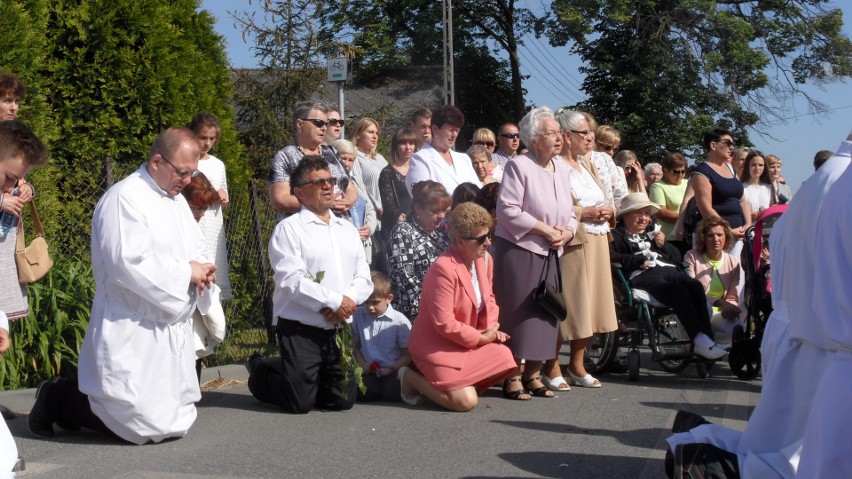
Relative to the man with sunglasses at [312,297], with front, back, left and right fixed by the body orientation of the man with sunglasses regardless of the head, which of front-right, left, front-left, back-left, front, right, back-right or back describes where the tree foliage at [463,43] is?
back-left

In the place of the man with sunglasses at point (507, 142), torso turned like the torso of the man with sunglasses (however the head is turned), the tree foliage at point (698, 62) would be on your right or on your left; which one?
on your left

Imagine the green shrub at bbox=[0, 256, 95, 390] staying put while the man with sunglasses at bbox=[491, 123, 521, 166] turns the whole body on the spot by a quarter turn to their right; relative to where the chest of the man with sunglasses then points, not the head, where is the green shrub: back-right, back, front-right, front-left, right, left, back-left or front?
front

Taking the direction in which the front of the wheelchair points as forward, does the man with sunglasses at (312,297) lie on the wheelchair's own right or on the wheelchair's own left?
on the wheelchair's own right

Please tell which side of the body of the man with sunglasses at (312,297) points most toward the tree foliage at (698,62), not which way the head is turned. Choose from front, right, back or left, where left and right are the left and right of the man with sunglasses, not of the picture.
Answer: left

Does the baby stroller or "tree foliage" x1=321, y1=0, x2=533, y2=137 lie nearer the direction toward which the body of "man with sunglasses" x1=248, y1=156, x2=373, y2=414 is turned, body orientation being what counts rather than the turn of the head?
the baby stroller

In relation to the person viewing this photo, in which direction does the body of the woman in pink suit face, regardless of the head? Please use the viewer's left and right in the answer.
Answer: facing the viewer and to the right of the viewer

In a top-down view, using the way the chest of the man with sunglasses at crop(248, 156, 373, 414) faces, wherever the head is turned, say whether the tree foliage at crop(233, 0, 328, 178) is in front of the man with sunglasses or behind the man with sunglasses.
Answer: behind

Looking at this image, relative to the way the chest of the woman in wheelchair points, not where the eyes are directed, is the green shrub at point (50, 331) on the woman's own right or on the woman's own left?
on the woman's own right
